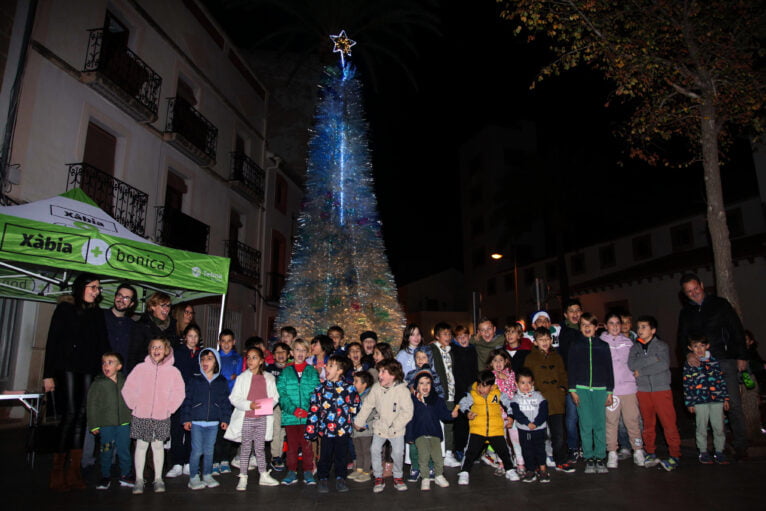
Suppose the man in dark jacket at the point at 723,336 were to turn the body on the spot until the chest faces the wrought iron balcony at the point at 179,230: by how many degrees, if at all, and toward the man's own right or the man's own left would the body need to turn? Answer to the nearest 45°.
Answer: approximately 45° to the man's own right

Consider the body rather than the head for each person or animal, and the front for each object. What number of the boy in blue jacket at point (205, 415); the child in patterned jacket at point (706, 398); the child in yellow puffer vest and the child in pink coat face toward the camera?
4

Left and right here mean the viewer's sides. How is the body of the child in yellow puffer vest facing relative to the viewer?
facing the viewer

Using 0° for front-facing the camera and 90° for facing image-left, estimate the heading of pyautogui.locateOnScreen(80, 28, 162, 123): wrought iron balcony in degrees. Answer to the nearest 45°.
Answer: approximately 315°

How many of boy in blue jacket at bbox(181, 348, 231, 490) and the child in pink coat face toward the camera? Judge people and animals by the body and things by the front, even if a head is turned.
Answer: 2

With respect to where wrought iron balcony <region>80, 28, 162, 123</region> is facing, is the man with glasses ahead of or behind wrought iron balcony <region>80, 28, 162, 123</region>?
ahead

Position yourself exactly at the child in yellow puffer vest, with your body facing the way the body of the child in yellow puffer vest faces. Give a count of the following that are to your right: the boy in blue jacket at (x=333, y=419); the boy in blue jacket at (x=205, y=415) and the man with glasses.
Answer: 3

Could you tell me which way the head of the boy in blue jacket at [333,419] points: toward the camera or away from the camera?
toward the camera

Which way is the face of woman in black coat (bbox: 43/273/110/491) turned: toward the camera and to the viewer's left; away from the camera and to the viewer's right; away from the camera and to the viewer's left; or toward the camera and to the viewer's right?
toward the camera and to the viewer's right

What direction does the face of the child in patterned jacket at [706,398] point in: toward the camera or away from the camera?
toward the camera

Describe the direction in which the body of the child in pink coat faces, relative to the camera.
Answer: toward the camera

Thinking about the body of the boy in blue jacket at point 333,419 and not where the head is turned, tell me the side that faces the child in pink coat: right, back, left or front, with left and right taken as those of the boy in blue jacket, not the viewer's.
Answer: right

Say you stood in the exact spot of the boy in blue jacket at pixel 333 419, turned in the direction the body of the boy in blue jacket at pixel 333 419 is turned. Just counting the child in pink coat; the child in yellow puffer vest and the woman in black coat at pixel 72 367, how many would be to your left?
1

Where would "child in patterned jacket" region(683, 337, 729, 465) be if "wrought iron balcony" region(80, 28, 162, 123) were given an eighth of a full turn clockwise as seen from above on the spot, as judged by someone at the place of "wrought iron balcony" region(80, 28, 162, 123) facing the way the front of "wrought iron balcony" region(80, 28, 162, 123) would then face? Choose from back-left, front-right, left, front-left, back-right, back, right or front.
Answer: front-left

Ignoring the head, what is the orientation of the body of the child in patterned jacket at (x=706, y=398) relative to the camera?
toward the camera
